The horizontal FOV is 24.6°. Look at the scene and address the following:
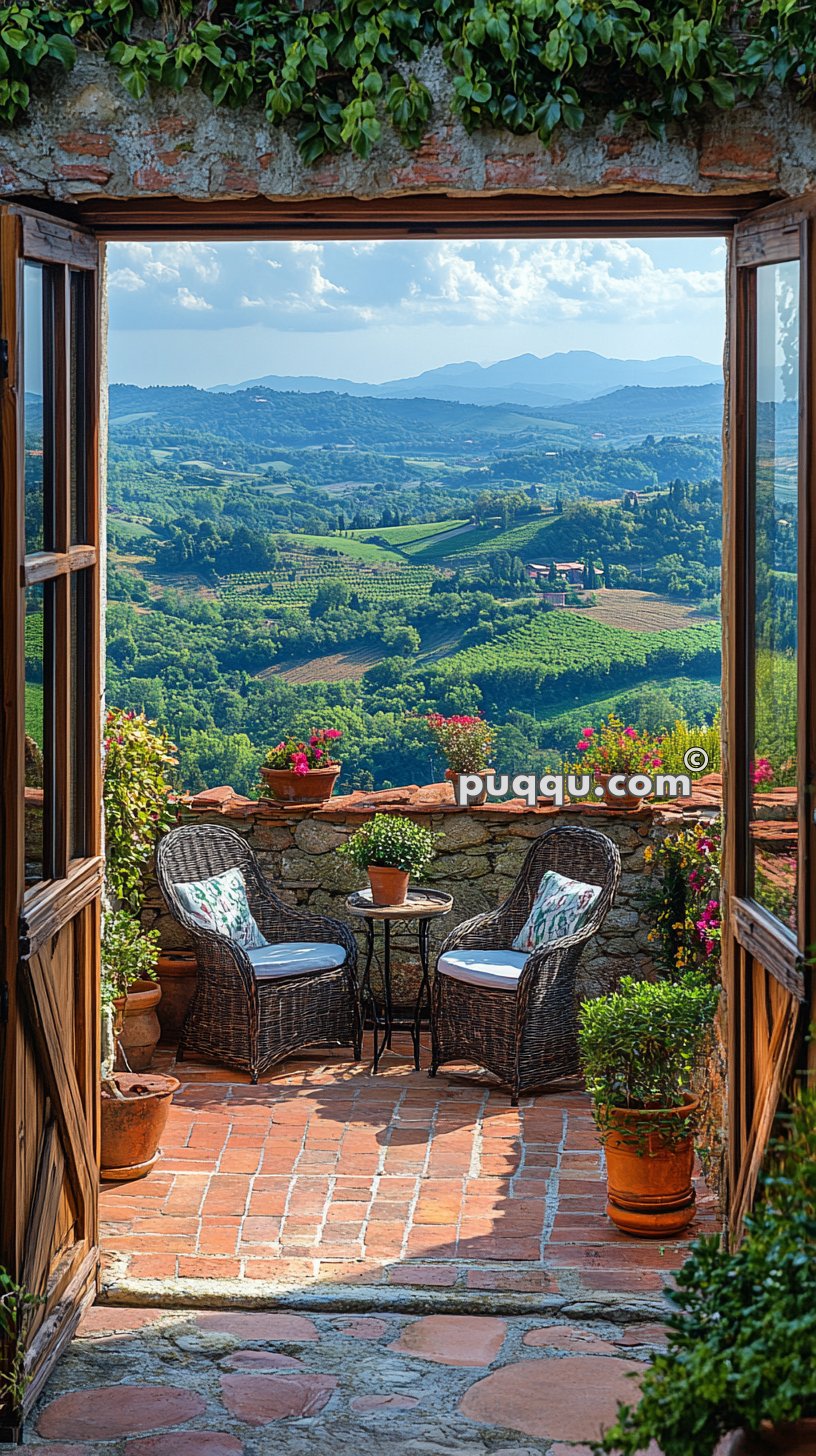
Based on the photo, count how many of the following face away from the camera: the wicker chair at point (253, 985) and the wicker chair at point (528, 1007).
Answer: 0

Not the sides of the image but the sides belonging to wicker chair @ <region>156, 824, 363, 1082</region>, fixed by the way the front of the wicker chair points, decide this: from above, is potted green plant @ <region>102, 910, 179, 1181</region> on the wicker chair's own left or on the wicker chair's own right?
on the wicker chair's own right

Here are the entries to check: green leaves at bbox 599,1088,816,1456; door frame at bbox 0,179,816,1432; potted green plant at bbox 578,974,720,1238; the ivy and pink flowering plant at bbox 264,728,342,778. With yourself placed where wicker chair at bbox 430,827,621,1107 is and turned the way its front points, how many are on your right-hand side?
1

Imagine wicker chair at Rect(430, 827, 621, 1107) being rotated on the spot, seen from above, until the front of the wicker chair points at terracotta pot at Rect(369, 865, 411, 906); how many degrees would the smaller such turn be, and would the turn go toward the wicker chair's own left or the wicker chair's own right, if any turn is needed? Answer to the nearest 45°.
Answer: approximately 90° to the wicker chair's own right

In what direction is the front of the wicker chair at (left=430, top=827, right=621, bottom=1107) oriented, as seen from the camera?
facing the viewer and to the left of the viewer

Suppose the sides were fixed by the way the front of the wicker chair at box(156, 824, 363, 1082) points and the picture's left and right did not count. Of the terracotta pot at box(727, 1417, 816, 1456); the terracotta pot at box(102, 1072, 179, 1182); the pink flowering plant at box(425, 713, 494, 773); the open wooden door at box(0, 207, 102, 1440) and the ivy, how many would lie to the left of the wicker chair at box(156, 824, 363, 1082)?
1

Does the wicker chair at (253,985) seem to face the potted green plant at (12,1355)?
no

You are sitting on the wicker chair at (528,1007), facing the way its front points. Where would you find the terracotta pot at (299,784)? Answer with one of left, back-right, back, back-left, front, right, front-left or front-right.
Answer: right

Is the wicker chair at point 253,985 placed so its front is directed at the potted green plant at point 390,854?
no

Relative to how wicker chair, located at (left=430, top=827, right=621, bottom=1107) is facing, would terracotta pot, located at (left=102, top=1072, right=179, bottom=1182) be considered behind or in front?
in front

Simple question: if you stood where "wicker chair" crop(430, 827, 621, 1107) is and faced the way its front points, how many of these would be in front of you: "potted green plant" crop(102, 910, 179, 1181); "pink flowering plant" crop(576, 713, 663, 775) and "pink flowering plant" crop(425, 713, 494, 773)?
1

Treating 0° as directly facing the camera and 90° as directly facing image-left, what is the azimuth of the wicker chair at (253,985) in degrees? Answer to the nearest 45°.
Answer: approximately 315°

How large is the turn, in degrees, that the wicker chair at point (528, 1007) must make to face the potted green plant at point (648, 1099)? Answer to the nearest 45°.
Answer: approximately 45° to its left

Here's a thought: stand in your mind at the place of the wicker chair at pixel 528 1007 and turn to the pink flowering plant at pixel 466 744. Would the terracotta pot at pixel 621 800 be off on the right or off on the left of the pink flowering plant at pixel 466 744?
right

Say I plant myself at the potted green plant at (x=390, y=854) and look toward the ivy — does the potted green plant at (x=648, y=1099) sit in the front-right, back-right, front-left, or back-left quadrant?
front-left

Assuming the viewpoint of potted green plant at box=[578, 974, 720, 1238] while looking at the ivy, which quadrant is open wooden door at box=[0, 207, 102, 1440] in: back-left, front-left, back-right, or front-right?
front-right

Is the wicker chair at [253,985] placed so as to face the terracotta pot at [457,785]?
no
